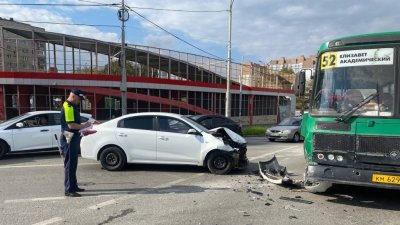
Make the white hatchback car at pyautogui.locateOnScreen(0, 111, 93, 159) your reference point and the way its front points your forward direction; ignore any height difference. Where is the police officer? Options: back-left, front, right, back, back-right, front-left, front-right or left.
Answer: left

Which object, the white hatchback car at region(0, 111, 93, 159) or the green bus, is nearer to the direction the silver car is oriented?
the white hatchback car

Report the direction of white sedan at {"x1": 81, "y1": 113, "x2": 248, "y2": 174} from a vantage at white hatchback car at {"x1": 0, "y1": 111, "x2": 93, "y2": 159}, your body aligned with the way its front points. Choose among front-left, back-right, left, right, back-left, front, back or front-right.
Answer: back-left

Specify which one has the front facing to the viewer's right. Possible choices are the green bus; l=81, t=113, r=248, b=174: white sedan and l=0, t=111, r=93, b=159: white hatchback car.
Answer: the white sedan

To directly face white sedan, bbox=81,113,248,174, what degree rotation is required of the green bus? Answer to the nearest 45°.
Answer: approximately 90° to its right

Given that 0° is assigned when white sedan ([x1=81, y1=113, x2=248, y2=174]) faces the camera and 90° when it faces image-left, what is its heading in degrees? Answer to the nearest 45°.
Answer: approximately 270°

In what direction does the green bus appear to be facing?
toward the camera

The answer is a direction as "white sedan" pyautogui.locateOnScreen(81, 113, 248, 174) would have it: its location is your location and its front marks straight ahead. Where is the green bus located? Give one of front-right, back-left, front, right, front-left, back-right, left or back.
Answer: front-right

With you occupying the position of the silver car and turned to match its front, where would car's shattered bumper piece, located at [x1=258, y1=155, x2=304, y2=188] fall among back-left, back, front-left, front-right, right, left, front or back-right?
front-left

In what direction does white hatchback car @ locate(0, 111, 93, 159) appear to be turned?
to the viewer's left

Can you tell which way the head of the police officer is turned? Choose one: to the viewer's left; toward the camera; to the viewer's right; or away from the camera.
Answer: to the viewer's right

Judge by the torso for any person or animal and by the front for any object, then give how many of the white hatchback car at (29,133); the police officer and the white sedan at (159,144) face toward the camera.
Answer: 0

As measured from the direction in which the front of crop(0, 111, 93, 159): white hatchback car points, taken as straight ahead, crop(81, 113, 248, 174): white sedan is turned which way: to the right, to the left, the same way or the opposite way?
the opposite way

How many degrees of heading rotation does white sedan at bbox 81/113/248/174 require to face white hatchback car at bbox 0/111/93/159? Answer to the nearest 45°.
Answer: approximately 135° to its left

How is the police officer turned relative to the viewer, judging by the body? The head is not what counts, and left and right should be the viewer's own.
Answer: facing to the right of the viewer

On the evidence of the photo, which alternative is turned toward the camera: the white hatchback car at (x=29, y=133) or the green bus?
the green bus

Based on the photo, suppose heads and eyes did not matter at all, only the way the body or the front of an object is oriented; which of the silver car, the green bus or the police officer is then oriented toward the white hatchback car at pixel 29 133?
the silver car

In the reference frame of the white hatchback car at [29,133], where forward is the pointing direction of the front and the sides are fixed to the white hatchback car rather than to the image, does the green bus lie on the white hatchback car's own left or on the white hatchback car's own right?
on the white hatchback car's own left
